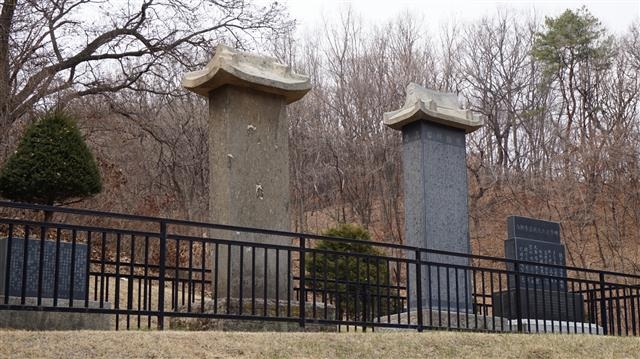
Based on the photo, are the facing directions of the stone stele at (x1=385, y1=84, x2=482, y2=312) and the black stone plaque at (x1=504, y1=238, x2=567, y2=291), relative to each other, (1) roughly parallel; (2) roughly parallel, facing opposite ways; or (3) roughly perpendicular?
roughly parallel

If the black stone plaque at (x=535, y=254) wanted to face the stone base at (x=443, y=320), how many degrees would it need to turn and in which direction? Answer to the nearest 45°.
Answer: approximately 90° to its right

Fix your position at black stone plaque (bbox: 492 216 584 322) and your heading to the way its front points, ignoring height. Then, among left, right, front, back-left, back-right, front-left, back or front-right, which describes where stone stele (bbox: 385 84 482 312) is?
right

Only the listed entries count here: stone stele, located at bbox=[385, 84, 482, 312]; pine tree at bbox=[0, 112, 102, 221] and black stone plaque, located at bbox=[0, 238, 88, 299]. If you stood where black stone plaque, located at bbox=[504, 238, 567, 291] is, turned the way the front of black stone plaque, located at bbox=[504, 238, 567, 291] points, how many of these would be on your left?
0

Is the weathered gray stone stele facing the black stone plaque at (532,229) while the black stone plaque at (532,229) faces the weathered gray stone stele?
no

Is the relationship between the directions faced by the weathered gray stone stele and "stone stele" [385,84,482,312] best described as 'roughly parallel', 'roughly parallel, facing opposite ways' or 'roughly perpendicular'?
roughly parallel

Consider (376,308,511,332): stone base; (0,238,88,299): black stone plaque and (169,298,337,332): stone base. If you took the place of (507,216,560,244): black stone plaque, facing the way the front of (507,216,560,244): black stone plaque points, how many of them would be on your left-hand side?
0

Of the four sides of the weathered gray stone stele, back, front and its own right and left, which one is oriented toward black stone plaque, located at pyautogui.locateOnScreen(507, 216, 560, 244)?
left

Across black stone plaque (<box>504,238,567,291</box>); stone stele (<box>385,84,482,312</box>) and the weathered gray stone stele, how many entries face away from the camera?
0

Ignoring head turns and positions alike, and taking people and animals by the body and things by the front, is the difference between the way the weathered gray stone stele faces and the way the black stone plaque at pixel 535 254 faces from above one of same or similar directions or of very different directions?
same or similar directions

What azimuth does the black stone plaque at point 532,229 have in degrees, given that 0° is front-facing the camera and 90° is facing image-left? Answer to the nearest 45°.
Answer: approximately 315°

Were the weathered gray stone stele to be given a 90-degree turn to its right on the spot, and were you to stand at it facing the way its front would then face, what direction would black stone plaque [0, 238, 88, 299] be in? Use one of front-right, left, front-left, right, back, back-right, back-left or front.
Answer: front-right

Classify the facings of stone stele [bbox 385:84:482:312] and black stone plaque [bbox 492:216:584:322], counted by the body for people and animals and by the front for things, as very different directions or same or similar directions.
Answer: same or similar directions

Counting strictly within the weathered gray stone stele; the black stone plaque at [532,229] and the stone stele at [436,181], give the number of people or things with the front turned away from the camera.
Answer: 0

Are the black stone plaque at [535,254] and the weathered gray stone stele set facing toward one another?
no

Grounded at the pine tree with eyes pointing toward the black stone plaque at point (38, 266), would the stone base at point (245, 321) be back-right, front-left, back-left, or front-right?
front-left

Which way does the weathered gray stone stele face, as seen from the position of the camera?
facing the viewer and to the right of the viewer

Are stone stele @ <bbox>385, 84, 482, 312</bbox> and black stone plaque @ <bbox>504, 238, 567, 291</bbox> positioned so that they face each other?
no

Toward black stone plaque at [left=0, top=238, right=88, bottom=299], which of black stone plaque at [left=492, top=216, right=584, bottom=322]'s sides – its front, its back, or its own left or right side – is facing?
right

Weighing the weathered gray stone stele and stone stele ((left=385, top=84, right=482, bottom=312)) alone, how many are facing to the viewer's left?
0

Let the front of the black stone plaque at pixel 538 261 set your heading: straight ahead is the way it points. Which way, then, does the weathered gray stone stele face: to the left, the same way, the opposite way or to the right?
the same way
